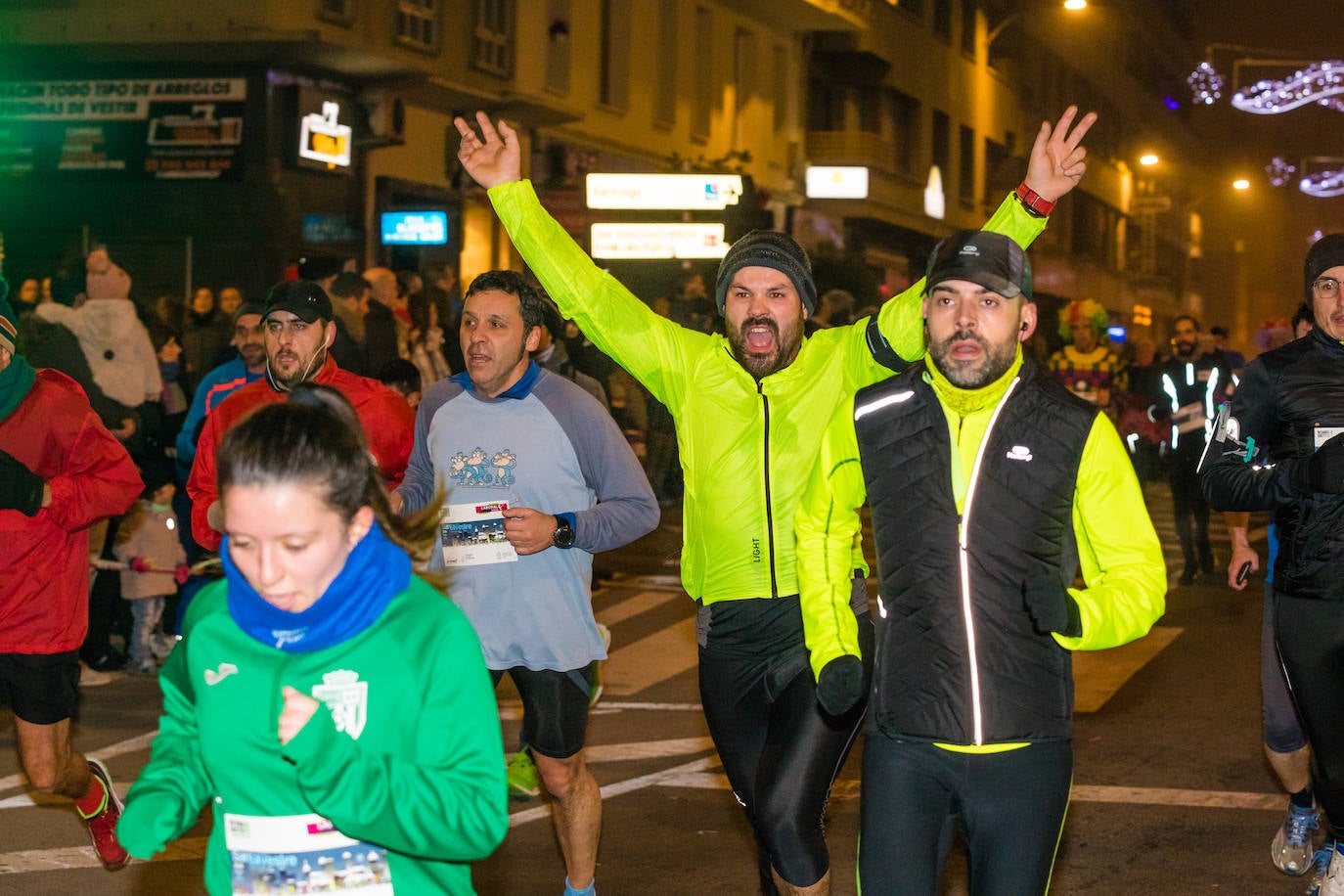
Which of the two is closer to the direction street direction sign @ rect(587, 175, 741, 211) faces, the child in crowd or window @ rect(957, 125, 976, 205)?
the child in crowd

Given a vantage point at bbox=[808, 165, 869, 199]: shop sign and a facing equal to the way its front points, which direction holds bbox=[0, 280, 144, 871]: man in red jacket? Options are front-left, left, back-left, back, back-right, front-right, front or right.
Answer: front

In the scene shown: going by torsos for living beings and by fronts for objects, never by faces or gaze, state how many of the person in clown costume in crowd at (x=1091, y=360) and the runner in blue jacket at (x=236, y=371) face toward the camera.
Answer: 2

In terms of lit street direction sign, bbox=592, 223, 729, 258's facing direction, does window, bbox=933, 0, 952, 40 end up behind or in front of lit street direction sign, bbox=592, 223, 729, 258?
behind

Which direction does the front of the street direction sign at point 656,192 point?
toward the camera

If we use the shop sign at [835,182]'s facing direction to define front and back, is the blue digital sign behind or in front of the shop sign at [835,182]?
in front

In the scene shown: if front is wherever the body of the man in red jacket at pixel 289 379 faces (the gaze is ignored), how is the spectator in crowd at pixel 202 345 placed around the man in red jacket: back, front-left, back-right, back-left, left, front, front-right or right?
back-right

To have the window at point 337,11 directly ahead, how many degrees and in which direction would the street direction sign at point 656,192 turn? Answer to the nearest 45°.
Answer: approximately 90° to its right

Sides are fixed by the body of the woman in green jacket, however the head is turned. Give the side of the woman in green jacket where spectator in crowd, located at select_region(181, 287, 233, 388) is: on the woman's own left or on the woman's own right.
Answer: on the woman's own right

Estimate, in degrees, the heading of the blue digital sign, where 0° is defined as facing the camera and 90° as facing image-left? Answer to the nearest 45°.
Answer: approximately 0°

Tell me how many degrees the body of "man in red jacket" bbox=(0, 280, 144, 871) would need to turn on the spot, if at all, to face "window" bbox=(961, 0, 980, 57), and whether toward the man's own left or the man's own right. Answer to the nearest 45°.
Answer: approximately 180°
